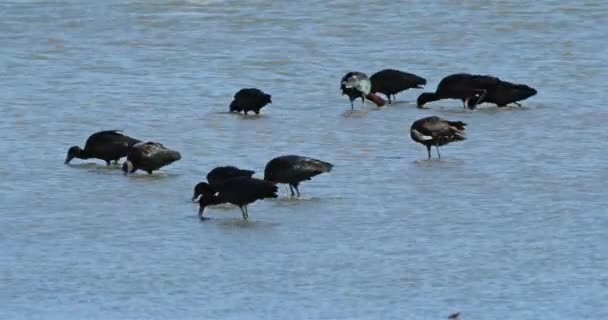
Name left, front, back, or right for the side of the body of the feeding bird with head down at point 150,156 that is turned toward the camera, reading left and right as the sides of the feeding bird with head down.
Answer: left

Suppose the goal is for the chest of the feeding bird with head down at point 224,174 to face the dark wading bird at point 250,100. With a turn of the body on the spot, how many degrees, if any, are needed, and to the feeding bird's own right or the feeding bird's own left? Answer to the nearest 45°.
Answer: approximately 90° to the feeding bird's own right

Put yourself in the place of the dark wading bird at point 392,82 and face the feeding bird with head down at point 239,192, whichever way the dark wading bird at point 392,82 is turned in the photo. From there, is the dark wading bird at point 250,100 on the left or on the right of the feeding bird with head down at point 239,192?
right

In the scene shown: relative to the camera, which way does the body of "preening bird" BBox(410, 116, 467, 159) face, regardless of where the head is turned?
to the viewer's left

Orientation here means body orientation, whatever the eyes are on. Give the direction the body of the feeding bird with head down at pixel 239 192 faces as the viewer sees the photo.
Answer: to the viewer's left

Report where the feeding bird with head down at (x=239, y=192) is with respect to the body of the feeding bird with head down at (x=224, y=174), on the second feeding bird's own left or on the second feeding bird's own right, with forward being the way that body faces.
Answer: on the second feeding bird's own left

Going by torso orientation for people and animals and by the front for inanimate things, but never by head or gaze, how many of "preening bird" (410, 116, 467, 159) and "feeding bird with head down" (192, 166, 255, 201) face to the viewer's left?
2

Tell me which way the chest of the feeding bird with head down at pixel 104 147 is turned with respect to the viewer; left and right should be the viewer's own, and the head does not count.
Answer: facing to the left of the viewer

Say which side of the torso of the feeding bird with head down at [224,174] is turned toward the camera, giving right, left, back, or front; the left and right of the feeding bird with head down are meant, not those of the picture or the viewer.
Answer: left

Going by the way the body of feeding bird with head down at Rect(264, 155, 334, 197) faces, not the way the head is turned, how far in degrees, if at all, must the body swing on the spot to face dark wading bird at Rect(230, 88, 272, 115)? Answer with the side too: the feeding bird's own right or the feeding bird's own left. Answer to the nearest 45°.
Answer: approximately 90° to the feeding bird's own right

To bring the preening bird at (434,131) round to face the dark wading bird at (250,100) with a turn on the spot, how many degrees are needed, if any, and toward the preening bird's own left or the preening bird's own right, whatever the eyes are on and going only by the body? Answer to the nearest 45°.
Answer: approximately 45° to the preening bird's own right

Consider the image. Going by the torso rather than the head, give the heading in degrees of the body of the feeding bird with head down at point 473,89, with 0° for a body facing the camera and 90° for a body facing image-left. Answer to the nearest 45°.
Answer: approximately 90°
